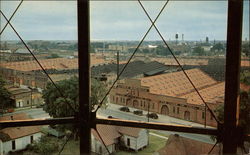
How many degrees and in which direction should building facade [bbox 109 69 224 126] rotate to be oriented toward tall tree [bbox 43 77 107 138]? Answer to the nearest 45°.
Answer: approximately 45° to its right

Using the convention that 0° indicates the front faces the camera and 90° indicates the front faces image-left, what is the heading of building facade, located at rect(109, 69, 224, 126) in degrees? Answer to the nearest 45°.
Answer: approximately 45°

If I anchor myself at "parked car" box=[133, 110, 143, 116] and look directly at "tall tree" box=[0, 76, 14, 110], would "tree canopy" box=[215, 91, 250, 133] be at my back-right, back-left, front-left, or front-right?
back-left

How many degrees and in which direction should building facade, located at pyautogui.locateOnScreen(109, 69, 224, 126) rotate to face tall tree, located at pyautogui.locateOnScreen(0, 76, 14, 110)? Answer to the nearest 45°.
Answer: approximately 45° to its right
